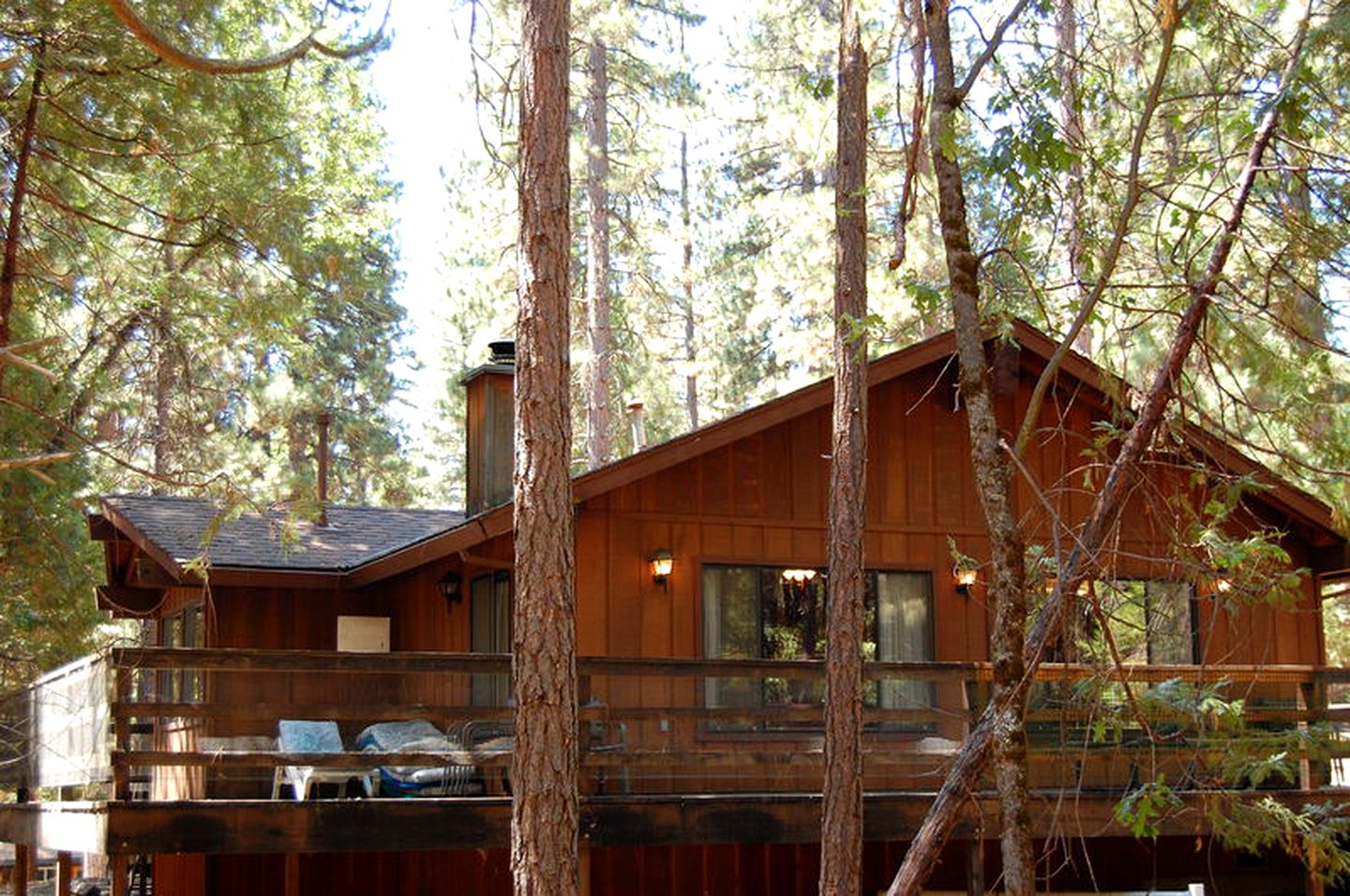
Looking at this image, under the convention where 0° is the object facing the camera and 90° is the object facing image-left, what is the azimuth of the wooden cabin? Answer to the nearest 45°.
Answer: approximately 0°

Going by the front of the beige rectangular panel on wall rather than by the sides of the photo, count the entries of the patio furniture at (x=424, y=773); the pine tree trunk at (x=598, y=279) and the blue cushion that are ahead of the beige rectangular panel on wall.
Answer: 2

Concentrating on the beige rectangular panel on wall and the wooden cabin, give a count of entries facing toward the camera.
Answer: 2

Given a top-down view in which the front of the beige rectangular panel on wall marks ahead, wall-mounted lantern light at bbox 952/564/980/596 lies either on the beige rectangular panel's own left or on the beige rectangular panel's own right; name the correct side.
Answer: on the beige rectangular panel's own left

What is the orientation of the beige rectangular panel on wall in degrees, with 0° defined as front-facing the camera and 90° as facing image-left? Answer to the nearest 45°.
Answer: approximately 0°

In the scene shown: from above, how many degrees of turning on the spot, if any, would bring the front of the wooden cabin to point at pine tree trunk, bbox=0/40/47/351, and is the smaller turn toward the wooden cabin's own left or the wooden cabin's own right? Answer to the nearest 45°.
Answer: approximately 90° to the wooden cabin's own right

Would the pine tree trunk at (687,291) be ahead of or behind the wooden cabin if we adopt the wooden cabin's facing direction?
behind

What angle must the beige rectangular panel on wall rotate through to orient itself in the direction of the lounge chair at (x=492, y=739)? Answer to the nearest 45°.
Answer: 0° — it already faces it

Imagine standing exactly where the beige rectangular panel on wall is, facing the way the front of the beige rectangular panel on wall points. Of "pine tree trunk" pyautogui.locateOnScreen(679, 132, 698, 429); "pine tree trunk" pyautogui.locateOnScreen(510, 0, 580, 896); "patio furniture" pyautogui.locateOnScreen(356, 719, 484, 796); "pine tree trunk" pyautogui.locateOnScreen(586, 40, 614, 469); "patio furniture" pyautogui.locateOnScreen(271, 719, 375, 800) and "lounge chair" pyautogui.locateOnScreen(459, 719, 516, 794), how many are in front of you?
4

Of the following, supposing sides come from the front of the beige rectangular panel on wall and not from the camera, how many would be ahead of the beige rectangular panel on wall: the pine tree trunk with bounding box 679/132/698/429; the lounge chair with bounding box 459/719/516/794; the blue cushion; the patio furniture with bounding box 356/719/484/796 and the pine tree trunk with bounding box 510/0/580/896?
4
